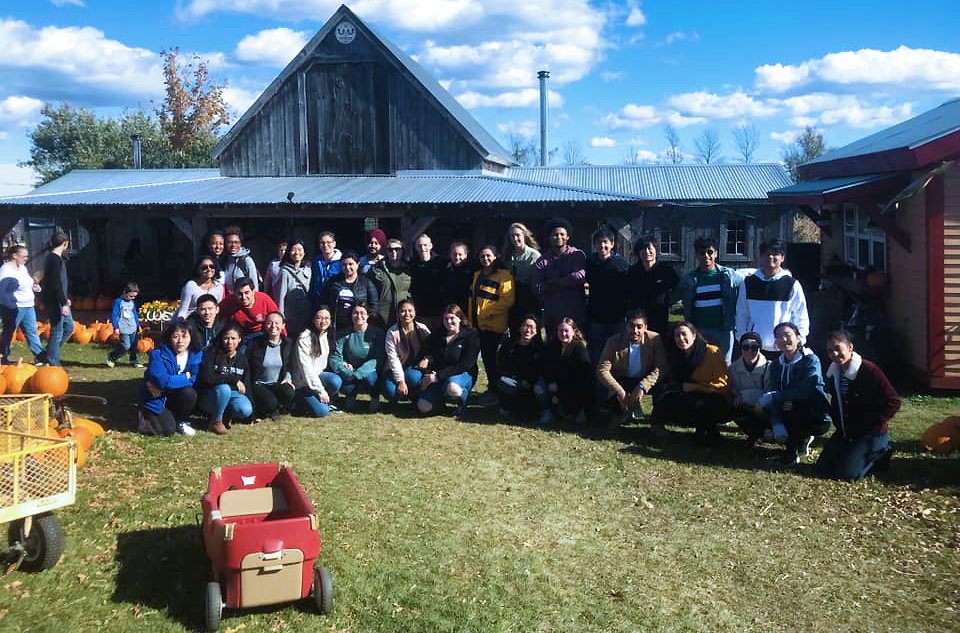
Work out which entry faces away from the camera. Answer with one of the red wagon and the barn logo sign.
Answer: the red wagon

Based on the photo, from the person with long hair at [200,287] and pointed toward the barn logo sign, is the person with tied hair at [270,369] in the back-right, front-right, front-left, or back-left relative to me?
back-right

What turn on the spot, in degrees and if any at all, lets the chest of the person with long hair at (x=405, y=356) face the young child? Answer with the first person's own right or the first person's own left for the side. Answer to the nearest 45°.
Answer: approximately 135° to the first person's own right

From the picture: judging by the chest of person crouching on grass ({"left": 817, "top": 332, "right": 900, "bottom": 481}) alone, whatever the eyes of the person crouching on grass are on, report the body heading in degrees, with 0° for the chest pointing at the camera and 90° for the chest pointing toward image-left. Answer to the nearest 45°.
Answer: approximately 45°

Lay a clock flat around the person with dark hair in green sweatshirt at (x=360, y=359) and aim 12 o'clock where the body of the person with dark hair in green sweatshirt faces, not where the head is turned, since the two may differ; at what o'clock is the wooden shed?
The wooden shed is roughly at 9 o'clock from the person with dark hair in green sweatshirt.

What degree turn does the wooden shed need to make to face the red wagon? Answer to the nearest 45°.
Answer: approximately 45° to its left

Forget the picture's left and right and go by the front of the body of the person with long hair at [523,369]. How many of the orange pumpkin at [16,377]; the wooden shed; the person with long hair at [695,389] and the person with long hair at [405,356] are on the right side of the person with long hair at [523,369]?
2

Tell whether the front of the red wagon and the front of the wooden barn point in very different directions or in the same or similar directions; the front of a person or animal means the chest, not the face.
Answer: very different directions

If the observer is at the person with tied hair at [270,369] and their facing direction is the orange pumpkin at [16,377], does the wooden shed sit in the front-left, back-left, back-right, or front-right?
back-right

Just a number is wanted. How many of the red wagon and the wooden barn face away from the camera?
1

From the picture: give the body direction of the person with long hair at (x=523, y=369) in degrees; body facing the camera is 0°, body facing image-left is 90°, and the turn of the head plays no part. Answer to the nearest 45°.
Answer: approximately 0°
